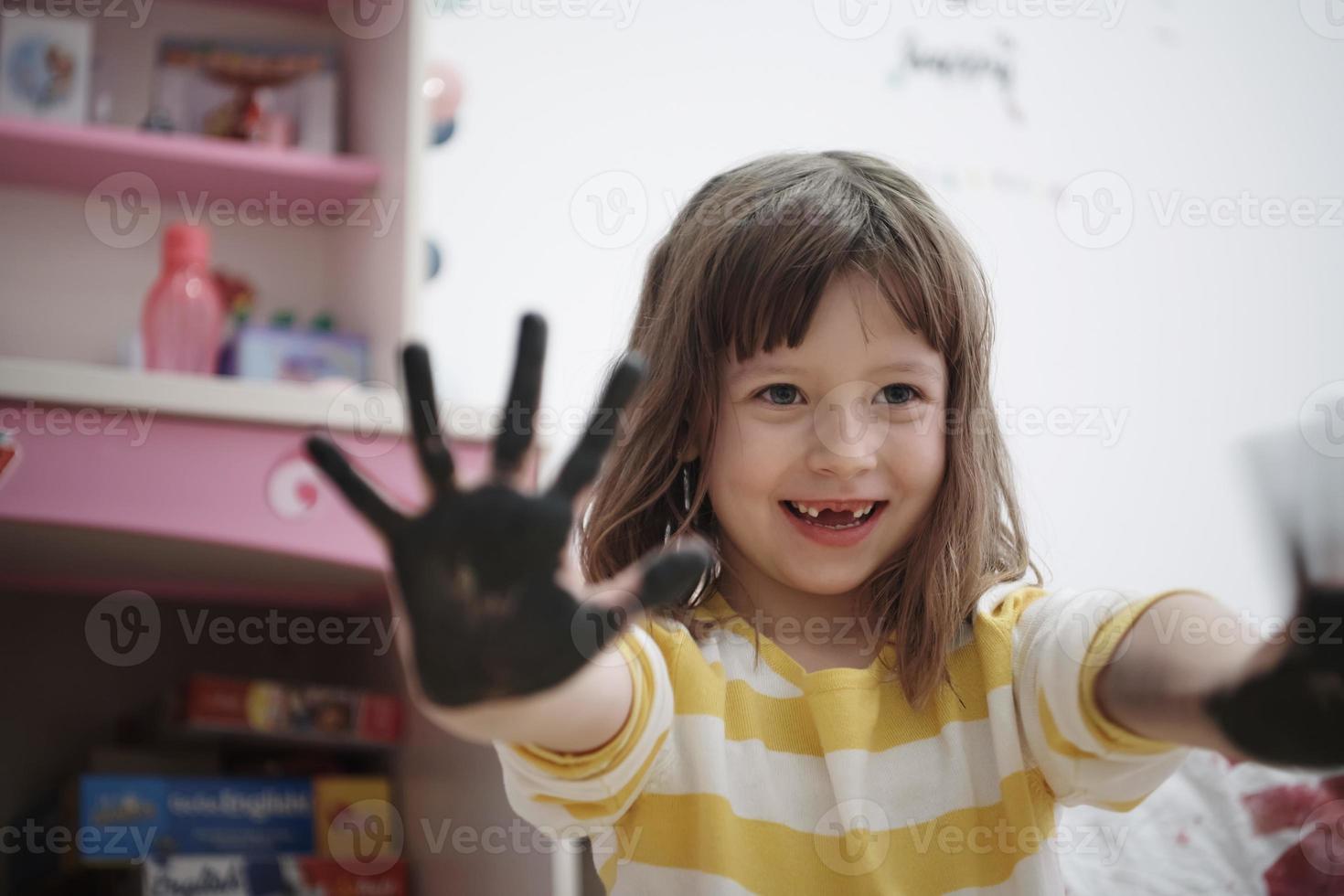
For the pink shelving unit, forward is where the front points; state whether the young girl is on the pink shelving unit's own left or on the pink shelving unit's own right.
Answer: on the pink shelving unit's own left

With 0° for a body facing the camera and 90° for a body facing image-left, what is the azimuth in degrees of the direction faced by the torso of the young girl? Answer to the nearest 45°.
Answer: approximately 0°

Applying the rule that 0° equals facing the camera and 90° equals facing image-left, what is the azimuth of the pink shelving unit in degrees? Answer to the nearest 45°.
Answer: approximately 45°

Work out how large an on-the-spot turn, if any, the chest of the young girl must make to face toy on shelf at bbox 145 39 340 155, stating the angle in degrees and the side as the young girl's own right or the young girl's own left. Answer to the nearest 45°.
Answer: approximately 135° to the young girl's own right

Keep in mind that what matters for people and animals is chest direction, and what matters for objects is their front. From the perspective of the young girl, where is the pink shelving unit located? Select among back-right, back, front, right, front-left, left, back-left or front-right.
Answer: back-right

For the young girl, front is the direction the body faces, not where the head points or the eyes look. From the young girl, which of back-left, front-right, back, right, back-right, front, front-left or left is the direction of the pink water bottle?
back-right

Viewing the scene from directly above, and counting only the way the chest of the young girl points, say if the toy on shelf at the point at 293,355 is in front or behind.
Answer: behind
